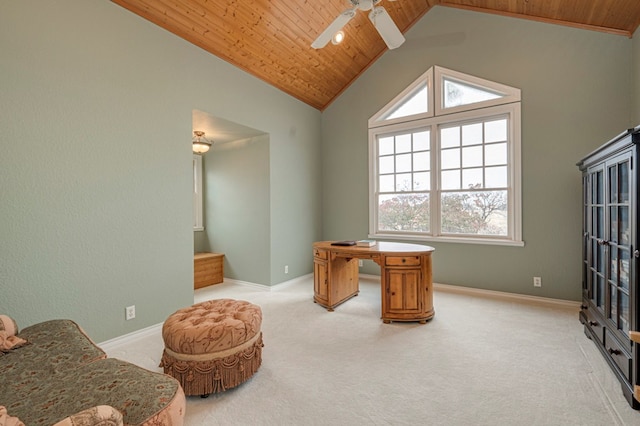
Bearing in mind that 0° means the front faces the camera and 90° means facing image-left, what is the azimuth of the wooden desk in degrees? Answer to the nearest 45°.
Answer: approximately 45°

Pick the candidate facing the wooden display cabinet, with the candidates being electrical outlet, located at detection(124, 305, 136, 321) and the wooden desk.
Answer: the electrical outlet

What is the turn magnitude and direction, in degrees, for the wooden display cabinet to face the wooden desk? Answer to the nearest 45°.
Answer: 0° — it already faces it

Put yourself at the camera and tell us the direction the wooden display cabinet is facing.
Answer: facing to the left of the viewer

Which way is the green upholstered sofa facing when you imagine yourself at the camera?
facing away from the viewer and to the right of the viewer

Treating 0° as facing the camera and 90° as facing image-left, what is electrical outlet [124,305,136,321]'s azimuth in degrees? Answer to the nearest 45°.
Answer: approximately 315°

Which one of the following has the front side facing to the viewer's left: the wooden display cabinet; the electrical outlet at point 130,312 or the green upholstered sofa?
the wooden display cabinet

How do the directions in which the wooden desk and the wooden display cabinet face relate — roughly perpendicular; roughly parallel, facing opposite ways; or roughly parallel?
roughly perpendicular

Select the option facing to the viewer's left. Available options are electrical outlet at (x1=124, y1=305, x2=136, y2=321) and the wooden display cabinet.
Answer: the wooden display cabinet
